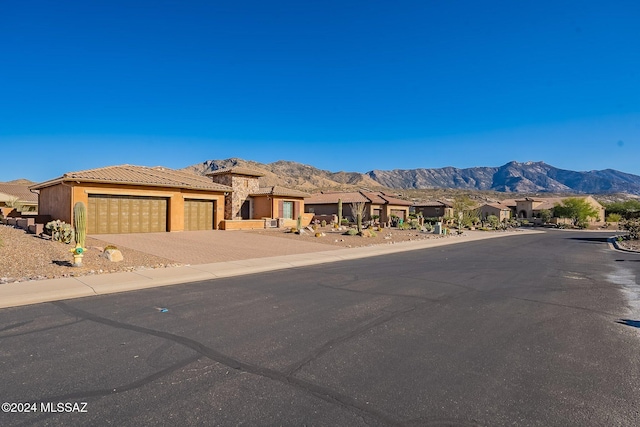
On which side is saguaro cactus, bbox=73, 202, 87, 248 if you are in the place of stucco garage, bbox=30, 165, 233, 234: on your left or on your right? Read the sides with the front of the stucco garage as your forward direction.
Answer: on your right

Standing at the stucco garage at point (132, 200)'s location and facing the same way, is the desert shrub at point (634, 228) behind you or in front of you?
in front

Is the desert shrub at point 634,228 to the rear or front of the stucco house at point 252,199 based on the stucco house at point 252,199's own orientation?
to the front

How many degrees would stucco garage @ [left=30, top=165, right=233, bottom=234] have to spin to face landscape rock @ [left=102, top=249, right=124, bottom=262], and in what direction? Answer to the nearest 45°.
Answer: approximately 45° to its right

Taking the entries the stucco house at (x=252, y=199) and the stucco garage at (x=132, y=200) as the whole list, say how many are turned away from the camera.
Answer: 0

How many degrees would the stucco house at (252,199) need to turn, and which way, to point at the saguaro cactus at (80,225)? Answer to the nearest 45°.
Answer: approximately 45° to its right

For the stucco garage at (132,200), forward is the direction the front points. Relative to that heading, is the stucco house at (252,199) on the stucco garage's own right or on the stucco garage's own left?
on the stucco garage's own left

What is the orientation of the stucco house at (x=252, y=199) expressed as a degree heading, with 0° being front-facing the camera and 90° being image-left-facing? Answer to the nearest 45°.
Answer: approximately 315°
